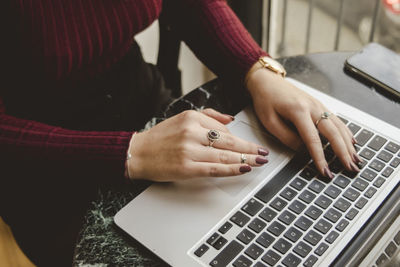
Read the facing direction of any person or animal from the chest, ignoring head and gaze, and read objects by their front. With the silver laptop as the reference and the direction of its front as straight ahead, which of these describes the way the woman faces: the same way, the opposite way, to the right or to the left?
the opposite way

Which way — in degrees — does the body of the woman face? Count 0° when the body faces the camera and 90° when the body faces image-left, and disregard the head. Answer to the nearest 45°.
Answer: approximately 315°

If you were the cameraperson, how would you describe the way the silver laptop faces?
facing away from the viewer and to the left of the viewer
